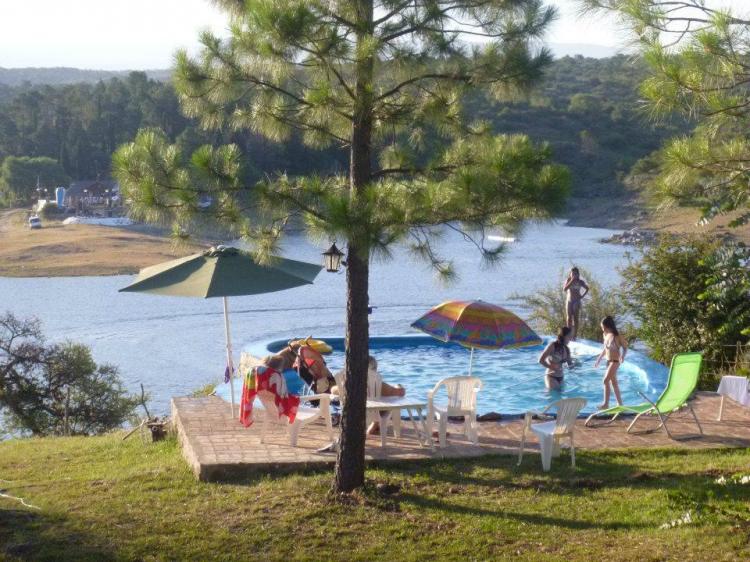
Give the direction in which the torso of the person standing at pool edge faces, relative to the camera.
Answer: toward the camera

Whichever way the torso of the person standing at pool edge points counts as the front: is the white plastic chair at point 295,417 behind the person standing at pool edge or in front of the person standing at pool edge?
in front

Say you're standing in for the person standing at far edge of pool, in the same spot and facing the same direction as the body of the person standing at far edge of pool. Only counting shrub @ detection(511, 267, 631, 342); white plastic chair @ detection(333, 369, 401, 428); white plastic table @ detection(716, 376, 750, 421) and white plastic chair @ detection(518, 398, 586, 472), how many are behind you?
1

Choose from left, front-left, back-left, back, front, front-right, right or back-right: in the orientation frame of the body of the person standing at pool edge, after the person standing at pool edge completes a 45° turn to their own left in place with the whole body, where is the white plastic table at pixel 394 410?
front-right

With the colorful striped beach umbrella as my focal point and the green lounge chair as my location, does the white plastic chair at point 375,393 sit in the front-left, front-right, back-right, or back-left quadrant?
front-left

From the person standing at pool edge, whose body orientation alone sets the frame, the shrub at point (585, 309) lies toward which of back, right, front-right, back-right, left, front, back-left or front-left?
back

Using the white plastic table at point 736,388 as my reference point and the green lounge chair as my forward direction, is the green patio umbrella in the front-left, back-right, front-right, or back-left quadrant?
front-right
